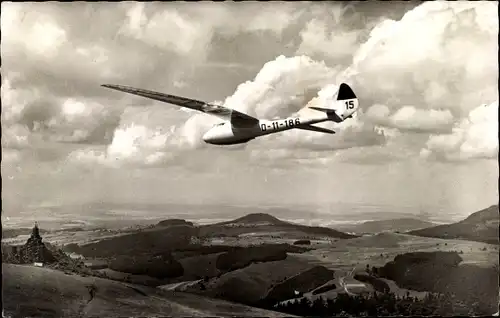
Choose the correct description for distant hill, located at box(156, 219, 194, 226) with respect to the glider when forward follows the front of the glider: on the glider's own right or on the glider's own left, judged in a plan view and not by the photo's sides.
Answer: on the glider's own right
